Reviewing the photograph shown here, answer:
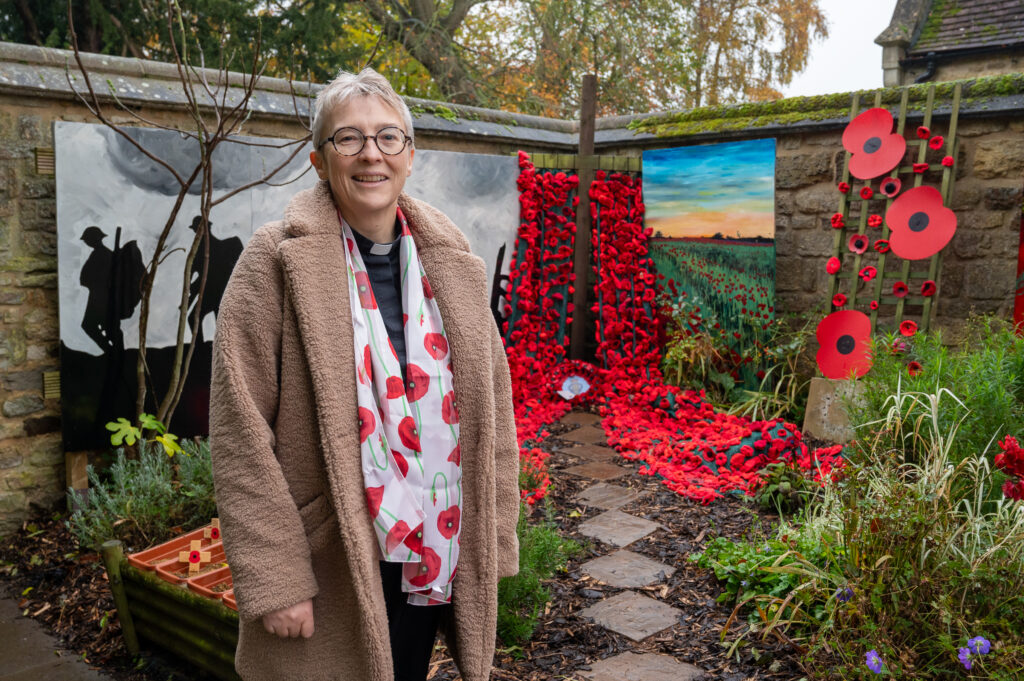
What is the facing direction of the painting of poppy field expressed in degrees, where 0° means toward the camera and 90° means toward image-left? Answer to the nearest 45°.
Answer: approximately 45°

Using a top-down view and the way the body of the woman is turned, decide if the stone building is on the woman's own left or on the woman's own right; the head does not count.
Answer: on the woman's own left

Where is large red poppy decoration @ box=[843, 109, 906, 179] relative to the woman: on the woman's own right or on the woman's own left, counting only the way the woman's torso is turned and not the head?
on the woman's own left

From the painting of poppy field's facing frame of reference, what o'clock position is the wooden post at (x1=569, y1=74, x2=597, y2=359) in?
The wooden post is roughly at 2 o'clock from the painting of poppy field.

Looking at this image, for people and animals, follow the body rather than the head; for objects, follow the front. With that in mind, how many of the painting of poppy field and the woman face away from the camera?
0

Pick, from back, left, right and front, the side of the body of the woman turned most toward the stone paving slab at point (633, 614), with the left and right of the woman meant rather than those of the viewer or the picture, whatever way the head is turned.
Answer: left

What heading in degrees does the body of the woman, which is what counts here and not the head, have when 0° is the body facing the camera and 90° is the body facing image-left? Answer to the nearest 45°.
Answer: approximately 315°

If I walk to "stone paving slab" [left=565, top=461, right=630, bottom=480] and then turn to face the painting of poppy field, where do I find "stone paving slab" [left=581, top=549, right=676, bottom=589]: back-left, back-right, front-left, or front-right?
back-right

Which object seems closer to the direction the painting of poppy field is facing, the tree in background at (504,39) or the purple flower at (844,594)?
the purple flower

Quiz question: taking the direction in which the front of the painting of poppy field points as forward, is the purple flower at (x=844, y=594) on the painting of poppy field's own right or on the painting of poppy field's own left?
on the painting of poppy field's own left

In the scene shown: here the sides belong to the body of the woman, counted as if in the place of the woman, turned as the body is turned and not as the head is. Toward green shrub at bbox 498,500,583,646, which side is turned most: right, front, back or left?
left
